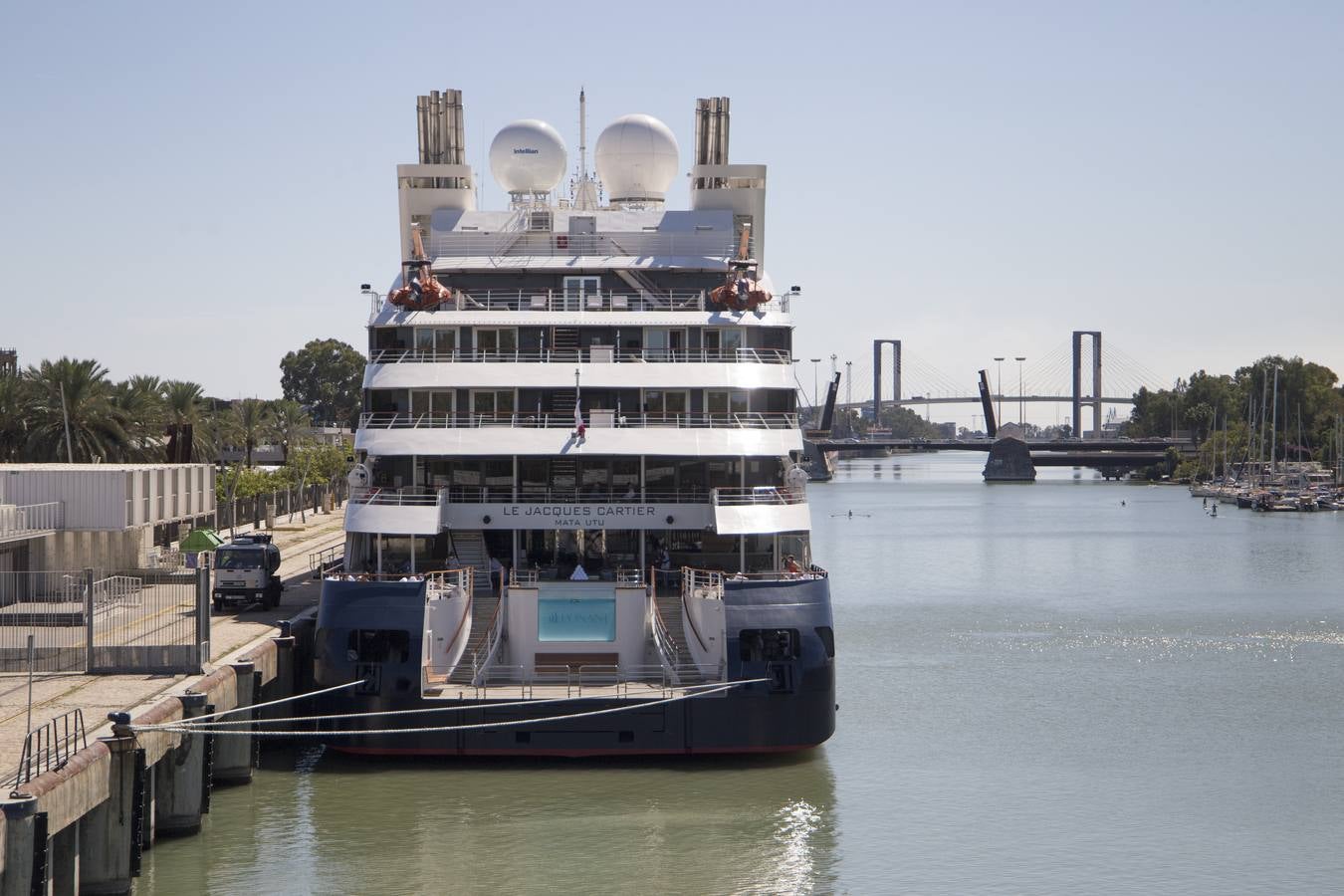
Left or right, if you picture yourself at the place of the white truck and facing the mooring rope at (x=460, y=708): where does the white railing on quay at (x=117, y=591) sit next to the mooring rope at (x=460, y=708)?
right

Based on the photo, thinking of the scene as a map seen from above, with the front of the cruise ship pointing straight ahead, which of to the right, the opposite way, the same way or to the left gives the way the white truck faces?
the opposite way

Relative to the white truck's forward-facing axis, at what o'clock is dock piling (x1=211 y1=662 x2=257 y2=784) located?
The dock piling is roughly at 12 o'clock from the white truck.

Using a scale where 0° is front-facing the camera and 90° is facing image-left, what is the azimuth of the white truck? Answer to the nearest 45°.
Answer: approximately 0°

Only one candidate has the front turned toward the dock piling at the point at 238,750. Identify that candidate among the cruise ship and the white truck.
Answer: the white truck

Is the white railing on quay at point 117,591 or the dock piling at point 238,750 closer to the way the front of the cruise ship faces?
the white railing on quay

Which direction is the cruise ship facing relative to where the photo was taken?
away from the camera

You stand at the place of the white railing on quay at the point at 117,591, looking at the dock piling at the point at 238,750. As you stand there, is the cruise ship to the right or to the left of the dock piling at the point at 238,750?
left

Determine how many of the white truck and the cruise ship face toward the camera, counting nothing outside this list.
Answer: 1
